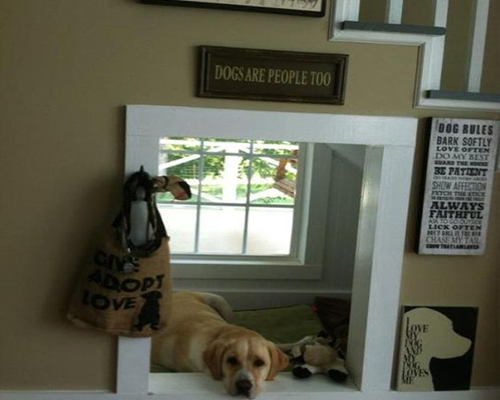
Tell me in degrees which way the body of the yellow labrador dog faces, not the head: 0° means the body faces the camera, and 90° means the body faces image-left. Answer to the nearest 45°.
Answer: approximately 315°

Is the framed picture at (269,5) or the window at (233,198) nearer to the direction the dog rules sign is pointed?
the framed picture

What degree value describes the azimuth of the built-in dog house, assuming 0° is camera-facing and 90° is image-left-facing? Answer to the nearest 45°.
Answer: approximately 0°

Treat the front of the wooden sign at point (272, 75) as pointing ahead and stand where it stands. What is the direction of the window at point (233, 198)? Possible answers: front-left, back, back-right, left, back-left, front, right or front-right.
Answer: back

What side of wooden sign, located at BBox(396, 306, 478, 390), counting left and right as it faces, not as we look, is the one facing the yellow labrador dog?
right

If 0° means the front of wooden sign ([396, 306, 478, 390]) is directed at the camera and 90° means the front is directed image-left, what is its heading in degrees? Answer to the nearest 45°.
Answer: approximately 0°

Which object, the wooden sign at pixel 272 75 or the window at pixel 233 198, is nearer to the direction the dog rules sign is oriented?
the wooden sign

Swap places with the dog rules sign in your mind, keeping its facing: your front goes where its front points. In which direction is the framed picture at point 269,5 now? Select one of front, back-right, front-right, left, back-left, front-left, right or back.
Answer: front-right
